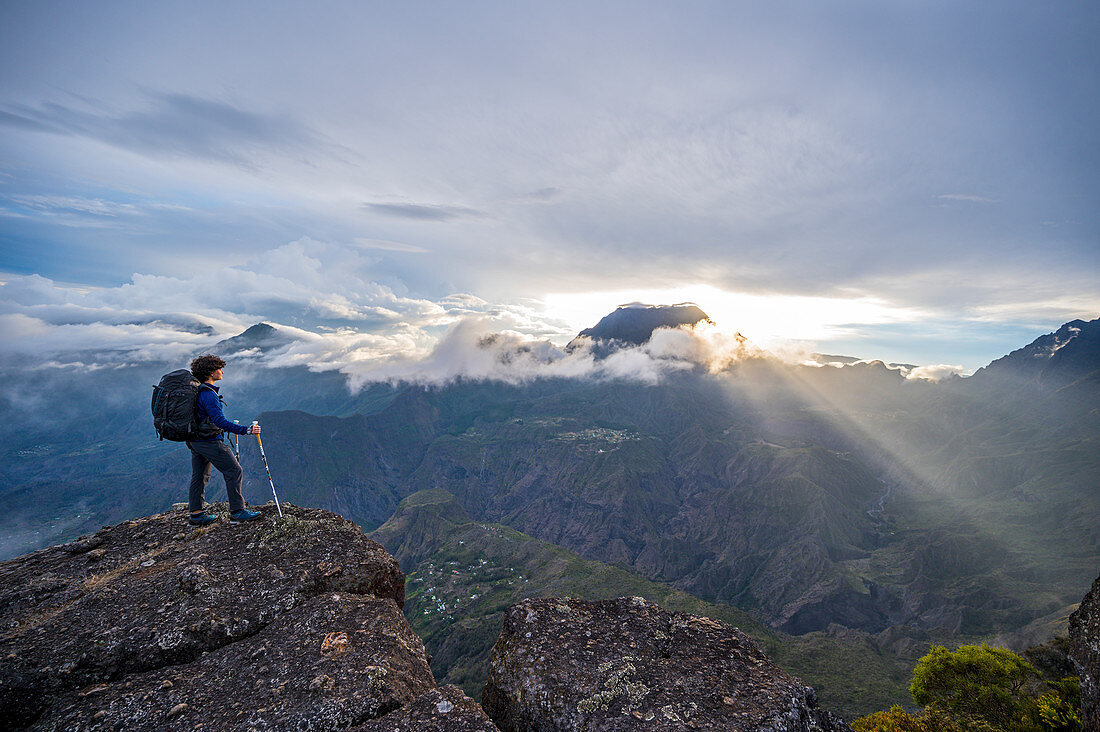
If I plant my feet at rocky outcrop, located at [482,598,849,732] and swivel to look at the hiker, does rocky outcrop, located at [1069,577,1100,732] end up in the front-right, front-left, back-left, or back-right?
back-right

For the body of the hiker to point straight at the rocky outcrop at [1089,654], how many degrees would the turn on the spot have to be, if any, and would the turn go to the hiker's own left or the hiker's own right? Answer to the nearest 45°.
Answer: approximately 45° to the hiker's own right

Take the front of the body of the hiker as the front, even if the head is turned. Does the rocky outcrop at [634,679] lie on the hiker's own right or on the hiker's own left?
on the hiker's own right

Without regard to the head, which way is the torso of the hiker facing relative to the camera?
to the viewer's right
